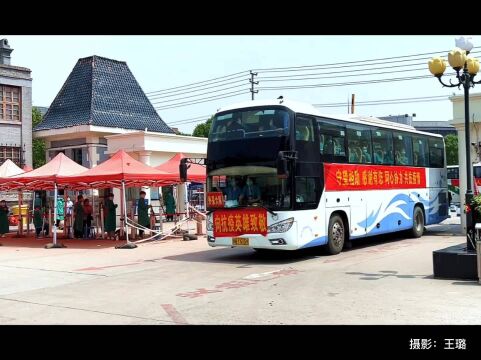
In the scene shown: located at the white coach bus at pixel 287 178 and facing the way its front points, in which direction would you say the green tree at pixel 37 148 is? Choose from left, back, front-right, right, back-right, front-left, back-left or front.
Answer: right

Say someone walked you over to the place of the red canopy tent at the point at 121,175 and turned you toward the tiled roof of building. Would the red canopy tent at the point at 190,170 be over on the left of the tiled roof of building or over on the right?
right

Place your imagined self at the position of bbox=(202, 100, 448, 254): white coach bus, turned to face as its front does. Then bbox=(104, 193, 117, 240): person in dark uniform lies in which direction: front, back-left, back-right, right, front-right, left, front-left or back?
right

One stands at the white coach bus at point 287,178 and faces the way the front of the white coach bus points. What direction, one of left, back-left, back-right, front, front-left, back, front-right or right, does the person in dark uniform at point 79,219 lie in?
right

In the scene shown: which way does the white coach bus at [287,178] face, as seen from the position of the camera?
facing the viewer and to the left of the viewer

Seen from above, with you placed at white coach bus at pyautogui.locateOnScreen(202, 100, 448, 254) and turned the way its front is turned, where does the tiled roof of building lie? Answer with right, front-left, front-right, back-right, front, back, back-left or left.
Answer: right

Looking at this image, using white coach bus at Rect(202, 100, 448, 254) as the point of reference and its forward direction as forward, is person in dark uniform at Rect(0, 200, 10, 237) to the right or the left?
on its right

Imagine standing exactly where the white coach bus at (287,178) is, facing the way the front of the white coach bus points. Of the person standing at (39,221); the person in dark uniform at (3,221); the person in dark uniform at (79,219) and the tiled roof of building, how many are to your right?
4

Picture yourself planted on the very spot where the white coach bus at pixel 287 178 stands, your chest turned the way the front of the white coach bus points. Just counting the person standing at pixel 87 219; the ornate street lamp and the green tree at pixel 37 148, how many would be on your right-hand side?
2
